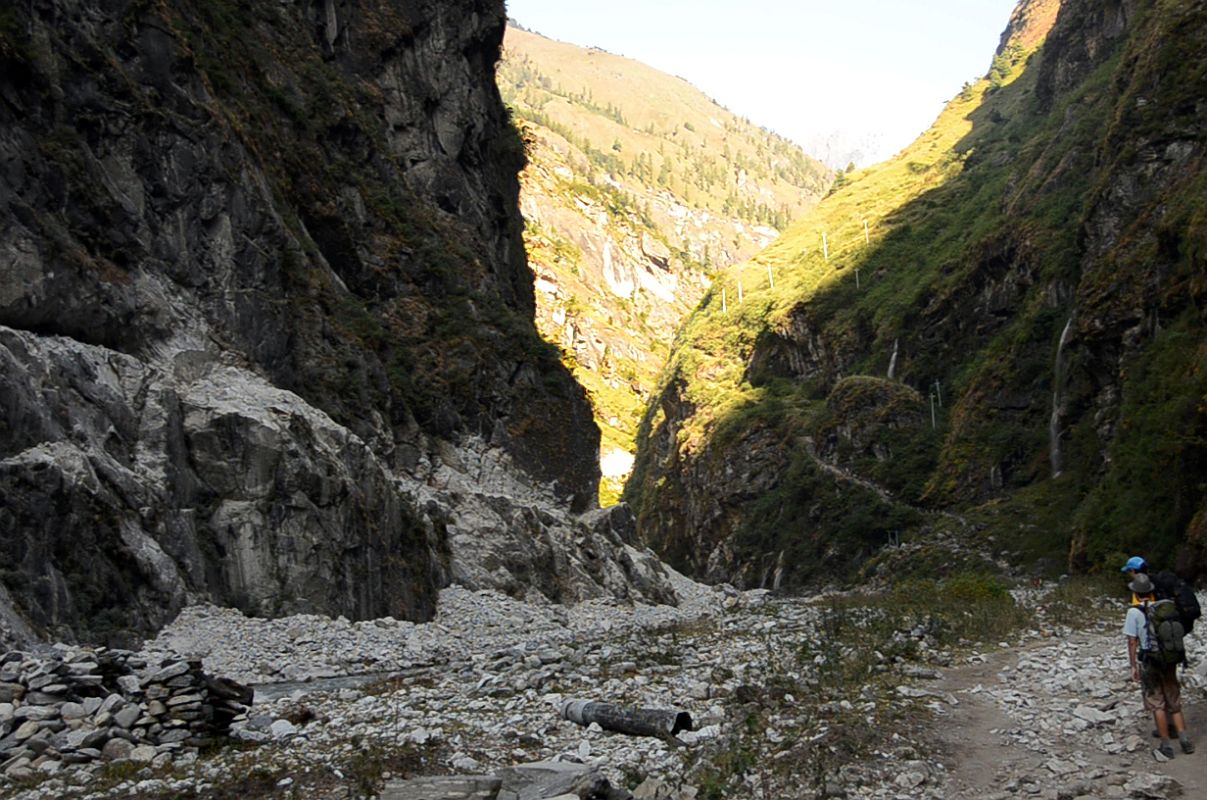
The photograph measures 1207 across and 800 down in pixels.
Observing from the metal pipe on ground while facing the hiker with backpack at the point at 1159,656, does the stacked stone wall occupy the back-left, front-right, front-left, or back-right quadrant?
back-right

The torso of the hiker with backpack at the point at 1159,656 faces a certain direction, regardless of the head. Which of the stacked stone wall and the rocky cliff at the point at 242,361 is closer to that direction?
the rocky cliff

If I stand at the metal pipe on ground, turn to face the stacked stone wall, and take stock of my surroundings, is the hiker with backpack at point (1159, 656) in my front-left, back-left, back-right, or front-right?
back-left

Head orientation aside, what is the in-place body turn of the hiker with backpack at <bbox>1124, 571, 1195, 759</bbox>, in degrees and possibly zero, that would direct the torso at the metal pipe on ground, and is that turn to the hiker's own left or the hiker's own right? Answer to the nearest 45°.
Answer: approximately 45° to the hiker's own left

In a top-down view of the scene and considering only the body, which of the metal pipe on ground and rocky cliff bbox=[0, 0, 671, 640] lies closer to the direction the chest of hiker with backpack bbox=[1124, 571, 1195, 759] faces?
the rocky cliff

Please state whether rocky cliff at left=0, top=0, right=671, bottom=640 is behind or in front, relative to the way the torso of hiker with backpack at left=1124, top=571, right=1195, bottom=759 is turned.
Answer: in front

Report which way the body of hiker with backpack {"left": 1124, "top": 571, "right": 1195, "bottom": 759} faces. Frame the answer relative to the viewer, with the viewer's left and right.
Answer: facing away from the viewer and to the left of the viewer

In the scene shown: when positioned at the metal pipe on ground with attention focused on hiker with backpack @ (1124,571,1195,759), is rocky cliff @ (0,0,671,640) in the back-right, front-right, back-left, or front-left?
back-left

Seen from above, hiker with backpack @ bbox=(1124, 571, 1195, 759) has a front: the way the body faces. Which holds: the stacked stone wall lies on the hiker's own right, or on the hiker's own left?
on the hiker's own left
